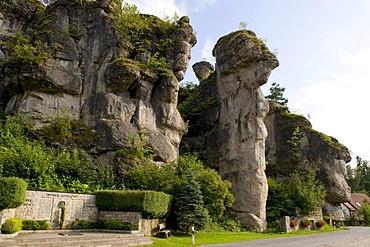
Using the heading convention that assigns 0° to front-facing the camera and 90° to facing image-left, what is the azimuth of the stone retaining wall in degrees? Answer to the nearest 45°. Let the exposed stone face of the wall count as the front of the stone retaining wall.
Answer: approximately 0°

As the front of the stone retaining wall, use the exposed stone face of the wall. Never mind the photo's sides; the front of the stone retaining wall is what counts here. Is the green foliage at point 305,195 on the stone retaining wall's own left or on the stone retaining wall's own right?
on the stone retaining wall's own left

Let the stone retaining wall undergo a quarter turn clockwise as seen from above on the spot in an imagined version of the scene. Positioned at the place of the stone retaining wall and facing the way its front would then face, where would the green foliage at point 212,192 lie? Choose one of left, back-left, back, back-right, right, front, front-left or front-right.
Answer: back

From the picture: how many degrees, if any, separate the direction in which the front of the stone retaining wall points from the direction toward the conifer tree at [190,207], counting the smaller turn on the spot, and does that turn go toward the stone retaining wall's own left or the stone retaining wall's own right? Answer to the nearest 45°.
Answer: approximately 90° to the stone retaining wall's own left

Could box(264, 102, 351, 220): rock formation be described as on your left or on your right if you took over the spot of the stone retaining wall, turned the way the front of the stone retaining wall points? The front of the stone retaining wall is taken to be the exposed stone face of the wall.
on your left
